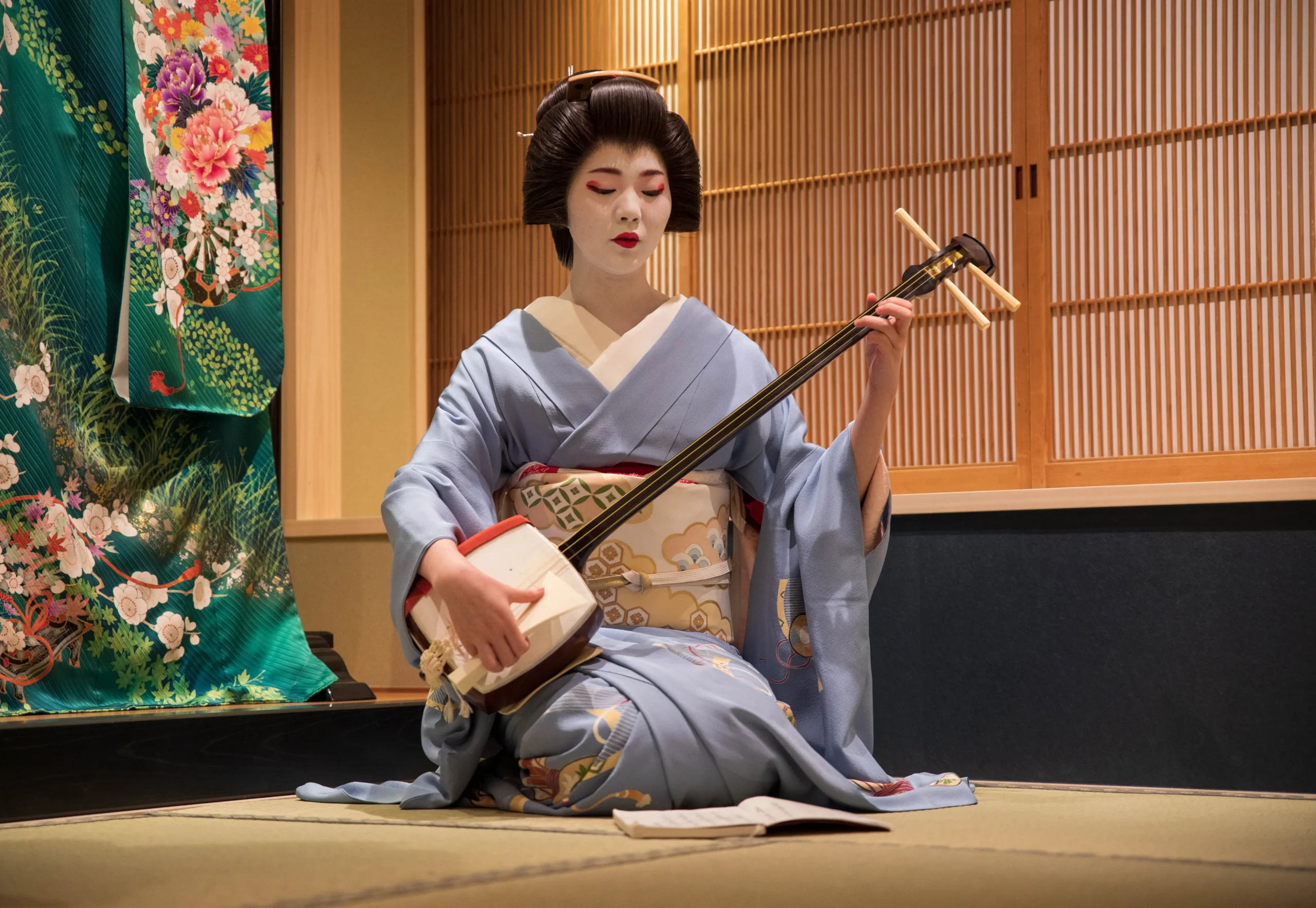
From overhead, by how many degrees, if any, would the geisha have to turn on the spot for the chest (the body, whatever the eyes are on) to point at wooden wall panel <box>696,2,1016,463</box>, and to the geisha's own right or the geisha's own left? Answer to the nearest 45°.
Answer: approximately 180°

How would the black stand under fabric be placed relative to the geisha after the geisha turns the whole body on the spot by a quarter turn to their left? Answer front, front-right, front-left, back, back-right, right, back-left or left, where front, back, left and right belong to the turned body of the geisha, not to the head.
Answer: back-left

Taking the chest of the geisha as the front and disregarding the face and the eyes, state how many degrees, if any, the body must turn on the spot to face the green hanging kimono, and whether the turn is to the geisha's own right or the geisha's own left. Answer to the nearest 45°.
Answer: approximately 135° to the geisha's own right

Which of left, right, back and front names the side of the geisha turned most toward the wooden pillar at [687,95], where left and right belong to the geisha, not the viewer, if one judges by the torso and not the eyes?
back

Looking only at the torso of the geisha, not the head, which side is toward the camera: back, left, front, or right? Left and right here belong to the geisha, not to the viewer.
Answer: front

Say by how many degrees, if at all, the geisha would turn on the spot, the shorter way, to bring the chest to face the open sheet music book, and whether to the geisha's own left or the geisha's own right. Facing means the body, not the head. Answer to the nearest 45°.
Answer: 0° — they already face it

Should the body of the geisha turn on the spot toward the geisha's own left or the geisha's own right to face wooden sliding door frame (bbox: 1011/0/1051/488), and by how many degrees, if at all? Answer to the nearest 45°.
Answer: approximately 135° to the geisha's own left

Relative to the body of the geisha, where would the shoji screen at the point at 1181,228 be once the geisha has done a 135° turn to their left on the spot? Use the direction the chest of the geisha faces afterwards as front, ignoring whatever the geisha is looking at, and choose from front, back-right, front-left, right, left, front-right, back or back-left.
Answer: front

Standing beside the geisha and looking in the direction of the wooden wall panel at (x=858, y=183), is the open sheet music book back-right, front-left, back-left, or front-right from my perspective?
back-right

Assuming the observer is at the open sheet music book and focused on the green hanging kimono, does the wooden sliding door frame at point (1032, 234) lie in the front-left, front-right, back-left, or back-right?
front-right

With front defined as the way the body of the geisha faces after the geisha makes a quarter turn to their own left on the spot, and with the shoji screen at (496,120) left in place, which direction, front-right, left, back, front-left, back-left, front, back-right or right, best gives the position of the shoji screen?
left

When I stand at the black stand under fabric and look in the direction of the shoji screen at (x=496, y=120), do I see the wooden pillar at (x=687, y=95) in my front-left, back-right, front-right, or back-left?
front-right
